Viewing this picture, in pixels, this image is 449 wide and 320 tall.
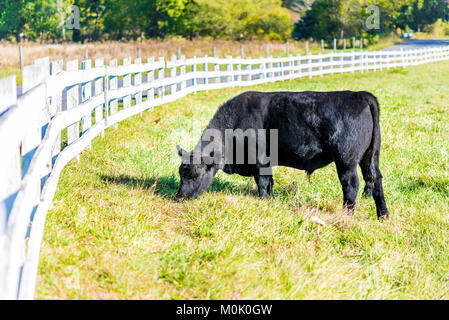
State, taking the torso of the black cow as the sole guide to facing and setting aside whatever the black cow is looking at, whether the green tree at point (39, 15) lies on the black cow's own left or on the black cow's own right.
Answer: on the black cow's own right

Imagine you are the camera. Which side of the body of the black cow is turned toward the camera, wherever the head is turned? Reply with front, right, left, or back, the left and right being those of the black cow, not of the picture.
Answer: left
